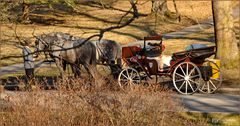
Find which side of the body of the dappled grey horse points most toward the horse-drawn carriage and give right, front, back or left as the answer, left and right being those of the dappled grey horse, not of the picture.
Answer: back

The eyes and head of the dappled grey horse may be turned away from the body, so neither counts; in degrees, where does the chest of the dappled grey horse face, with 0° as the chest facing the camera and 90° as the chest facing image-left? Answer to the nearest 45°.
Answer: approximately 90°

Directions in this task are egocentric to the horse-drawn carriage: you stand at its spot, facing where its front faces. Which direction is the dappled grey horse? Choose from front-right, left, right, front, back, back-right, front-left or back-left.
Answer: front-left

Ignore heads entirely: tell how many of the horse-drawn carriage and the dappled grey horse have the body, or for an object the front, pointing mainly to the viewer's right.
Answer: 0

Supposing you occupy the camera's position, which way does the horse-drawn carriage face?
facing away from the viewer and to the left of the viewer
